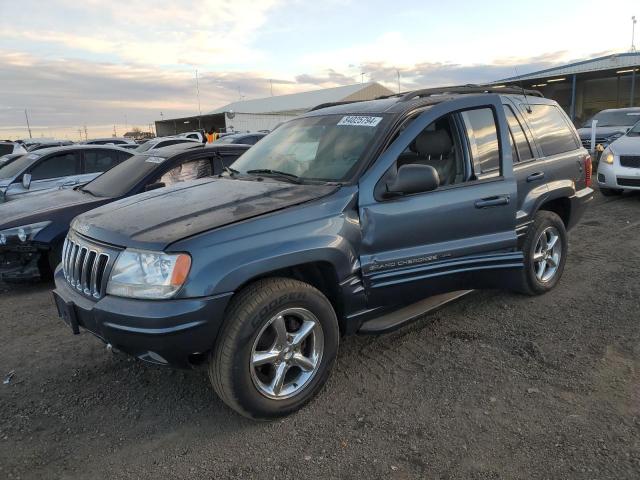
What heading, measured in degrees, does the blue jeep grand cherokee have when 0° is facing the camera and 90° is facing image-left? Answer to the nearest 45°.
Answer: approximately 45°

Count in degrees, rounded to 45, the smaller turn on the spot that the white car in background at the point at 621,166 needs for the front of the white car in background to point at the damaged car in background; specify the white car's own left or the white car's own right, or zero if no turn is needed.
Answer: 0° — it already faces it

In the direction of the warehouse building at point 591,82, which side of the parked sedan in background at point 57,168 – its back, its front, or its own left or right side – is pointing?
back

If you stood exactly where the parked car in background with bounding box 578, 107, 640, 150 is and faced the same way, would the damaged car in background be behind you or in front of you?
in front

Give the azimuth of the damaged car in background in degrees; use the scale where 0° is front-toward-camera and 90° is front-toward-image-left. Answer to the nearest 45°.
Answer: approximately 45°

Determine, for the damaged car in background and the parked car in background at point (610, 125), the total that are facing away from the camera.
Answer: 0

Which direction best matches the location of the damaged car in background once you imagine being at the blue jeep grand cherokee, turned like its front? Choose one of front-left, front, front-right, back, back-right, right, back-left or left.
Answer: right

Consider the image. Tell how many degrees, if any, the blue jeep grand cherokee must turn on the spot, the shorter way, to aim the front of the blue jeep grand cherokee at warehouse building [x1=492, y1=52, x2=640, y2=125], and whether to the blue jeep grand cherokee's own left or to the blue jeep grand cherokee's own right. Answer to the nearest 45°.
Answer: approximately 180°

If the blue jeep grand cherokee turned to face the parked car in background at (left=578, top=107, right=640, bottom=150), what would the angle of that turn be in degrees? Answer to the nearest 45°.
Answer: approximately 180°

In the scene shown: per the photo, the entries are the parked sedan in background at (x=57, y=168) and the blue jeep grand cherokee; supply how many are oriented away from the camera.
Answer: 0
